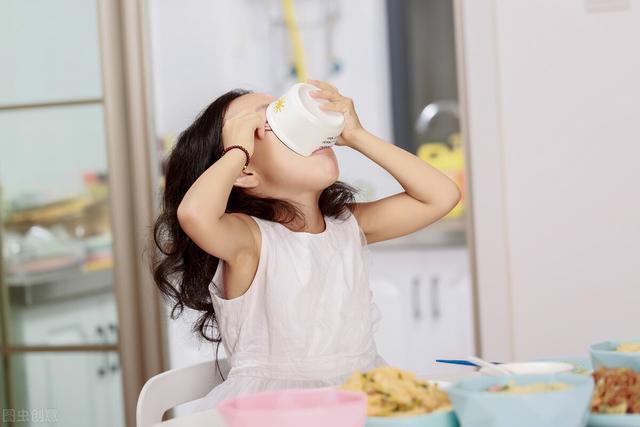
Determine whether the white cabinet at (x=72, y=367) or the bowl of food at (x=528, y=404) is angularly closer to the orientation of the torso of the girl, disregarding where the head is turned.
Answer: the bowl of food

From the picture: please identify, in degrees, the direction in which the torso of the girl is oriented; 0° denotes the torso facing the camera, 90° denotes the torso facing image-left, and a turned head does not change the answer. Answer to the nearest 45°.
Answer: approximately 315°

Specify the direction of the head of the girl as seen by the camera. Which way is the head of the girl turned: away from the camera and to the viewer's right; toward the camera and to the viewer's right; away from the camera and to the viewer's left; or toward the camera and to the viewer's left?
toward the camera and to the viewer's right
